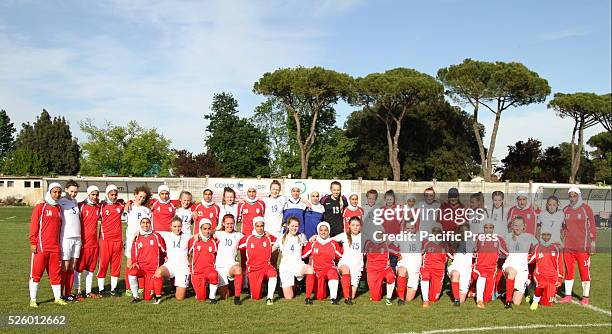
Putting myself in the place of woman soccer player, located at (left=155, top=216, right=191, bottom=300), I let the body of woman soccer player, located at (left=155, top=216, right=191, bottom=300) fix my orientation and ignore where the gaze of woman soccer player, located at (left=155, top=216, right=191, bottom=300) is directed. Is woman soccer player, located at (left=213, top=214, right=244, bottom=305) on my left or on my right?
on my left

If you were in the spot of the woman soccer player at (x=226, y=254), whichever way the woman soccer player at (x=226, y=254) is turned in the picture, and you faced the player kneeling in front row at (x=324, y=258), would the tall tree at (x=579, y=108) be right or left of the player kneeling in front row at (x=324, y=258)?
left

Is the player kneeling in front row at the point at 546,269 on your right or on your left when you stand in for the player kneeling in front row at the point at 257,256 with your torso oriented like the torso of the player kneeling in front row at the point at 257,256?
on your left

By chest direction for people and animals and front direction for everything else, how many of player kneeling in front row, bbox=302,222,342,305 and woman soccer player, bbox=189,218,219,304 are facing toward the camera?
2

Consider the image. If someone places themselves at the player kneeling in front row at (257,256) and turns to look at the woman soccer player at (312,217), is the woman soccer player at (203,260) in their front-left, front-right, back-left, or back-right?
back-left

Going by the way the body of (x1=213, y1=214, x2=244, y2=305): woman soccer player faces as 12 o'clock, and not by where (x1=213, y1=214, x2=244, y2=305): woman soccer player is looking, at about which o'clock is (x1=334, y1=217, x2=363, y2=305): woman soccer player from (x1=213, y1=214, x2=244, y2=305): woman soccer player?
(x1=334, y1=217, x2=363, y2=305): woman soccer player is roughly at 9 o'clock from (x1=213, y1=214, x2=244, y2=305): woman soccer player.
